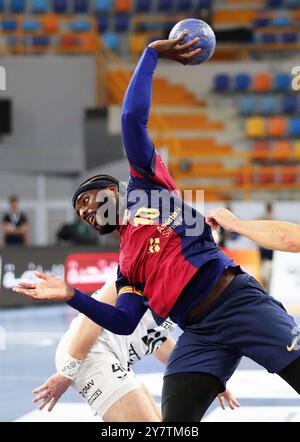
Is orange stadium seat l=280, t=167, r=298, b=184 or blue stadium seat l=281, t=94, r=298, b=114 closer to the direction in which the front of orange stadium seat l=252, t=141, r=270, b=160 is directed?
the orange stadium seat

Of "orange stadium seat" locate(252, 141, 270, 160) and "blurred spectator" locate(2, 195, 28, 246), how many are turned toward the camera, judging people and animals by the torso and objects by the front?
2

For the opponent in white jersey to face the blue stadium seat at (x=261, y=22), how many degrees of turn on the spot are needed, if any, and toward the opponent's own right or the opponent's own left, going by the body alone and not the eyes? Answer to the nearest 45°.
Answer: approximately 135° to the opponent's own left

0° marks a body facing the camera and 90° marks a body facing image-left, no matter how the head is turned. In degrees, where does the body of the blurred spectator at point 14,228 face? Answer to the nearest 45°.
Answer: approximately 0°

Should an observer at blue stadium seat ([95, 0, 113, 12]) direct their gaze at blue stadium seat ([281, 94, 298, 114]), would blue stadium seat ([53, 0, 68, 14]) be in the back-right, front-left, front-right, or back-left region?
back-right

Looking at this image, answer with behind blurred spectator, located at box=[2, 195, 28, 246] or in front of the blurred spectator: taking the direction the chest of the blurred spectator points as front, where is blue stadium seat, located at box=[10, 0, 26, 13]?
behind

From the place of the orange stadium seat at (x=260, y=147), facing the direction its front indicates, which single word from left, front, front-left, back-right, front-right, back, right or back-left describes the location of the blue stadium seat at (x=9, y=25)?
right

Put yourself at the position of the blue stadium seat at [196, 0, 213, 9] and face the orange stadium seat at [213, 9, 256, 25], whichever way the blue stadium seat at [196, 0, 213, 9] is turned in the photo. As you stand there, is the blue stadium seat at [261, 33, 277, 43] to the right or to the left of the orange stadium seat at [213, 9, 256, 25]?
right

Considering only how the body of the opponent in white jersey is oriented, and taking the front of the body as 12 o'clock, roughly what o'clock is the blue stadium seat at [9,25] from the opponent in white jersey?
The blue stadium seat is roughly at 7 o'clock from the opponent in white jersey.

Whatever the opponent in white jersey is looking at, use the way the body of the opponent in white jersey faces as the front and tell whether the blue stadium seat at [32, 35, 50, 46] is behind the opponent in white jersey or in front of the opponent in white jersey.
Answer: behind
